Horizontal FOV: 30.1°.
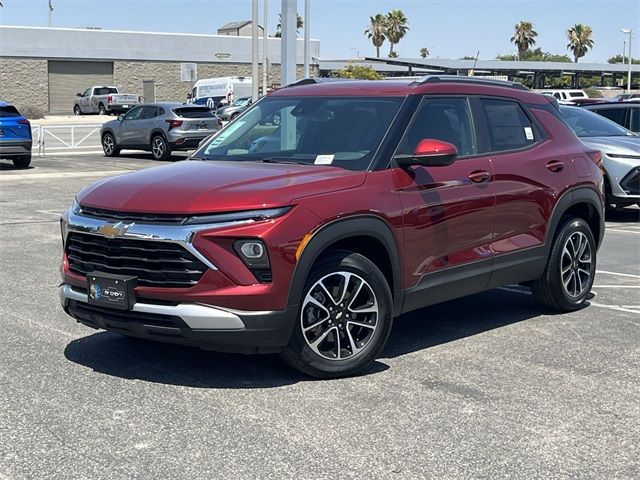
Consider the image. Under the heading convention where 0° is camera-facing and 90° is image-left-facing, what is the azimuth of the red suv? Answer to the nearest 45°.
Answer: approximately 45°

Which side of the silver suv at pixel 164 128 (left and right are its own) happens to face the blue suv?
left

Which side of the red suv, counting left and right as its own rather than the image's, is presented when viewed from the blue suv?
right

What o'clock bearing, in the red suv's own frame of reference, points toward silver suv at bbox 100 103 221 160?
The silver suv is roughly at 4 o'clock from the red suv.

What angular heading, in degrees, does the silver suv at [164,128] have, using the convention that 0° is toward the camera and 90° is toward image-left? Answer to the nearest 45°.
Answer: approximately 135°

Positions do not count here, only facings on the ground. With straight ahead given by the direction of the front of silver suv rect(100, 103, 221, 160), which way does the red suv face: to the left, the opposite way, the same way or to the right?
to the left

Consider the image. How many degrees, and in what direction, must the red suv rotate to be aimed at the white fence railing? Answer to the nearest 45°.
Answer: approximately 135° to its right

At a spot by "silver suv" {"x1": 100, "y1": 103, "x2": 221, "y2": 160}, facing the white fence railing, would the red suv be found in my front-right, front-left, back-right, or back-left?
back-left
